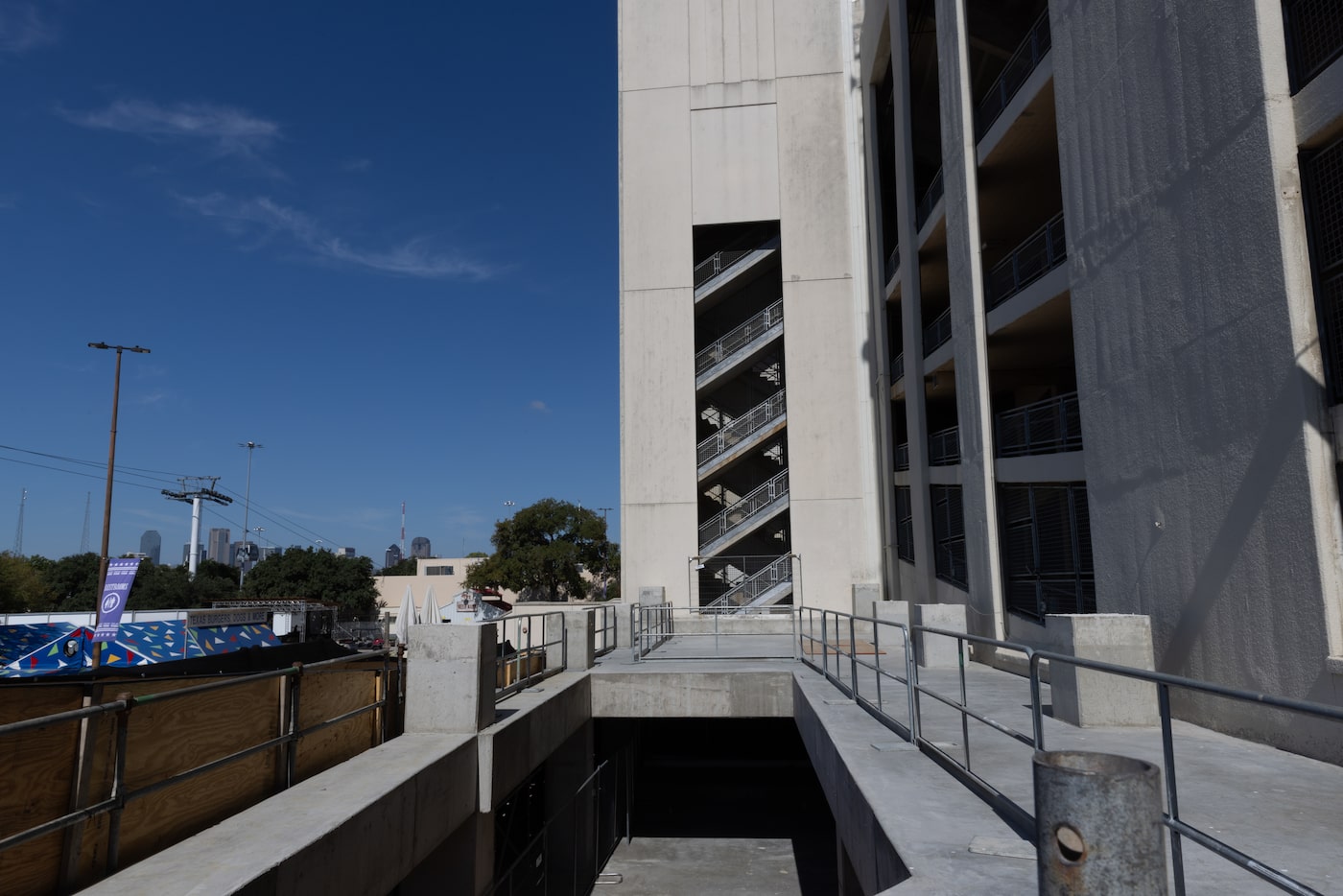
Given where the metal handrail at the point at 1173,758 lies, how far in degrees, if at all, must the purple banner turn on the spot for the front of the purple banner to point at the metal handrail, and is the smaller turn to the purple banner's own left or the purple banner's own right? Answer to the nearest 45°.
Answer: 0° — it already faces it

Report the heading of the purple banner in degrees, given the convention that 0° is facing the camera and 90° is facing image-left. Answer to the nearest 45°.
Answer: approximately 0°

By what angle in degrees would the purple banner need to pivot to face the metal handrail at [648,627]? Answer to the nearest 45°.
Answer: approximately 45° to its left

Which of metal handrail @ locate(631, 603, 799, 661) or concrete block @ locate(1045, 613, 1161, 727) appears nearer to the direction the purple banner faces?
the concrete block

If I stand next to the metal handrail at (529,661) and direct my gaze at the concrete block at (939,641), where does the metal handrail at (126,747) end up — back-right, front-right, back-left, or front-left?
back-right

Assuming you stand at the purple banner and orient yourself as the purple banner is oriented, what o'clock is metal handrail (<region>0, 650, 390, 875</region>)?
The metal handrail is roughly at 12 o'clock from the purple banner.

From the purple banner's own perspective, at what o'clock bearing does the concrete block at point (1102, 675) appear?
The concrete block is roughly at 11 o'clock from the purple banner.

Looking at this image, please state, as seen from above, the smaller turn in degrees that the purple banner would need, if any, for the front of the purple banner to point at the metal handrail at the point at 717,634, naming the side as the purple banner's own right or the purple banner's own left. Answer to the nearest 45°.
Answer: approximately 45° to the purple banner's own left

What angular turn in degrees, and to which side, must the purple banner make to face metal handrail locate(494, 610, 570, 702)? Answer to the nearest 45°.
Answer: approximately 45° to its left
